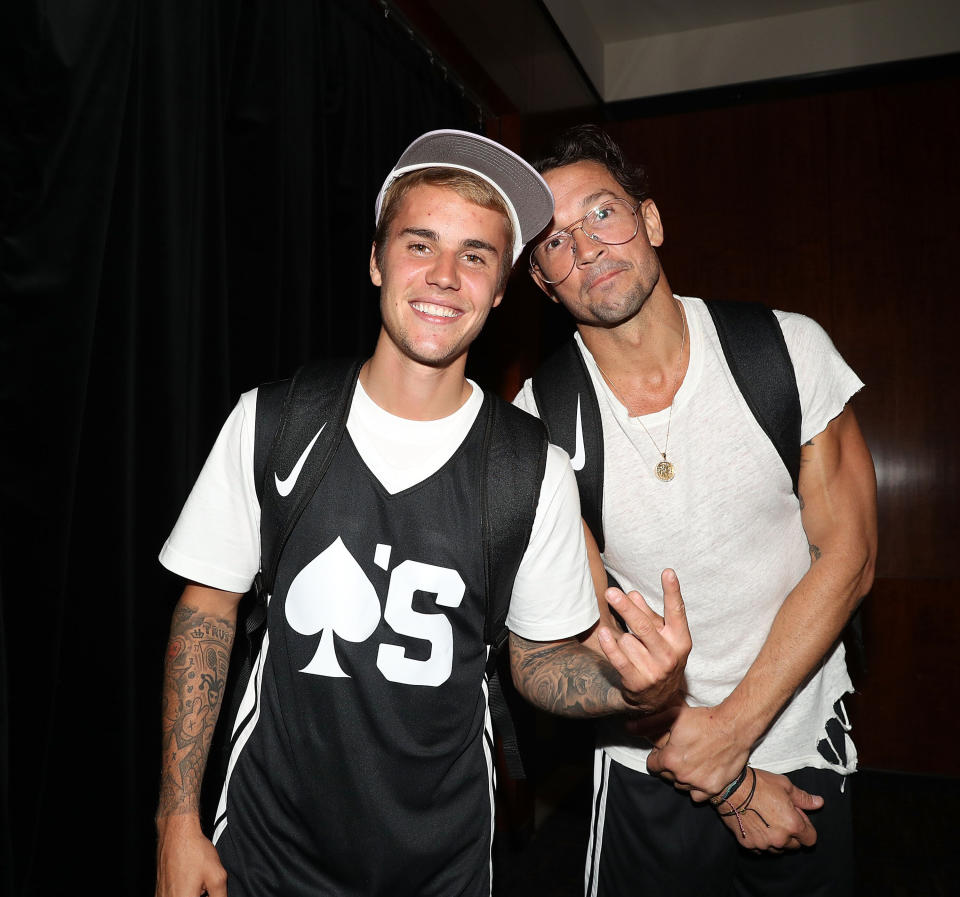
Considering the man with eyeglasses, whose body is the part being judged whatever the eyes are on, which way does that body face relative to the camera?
toward the camera
